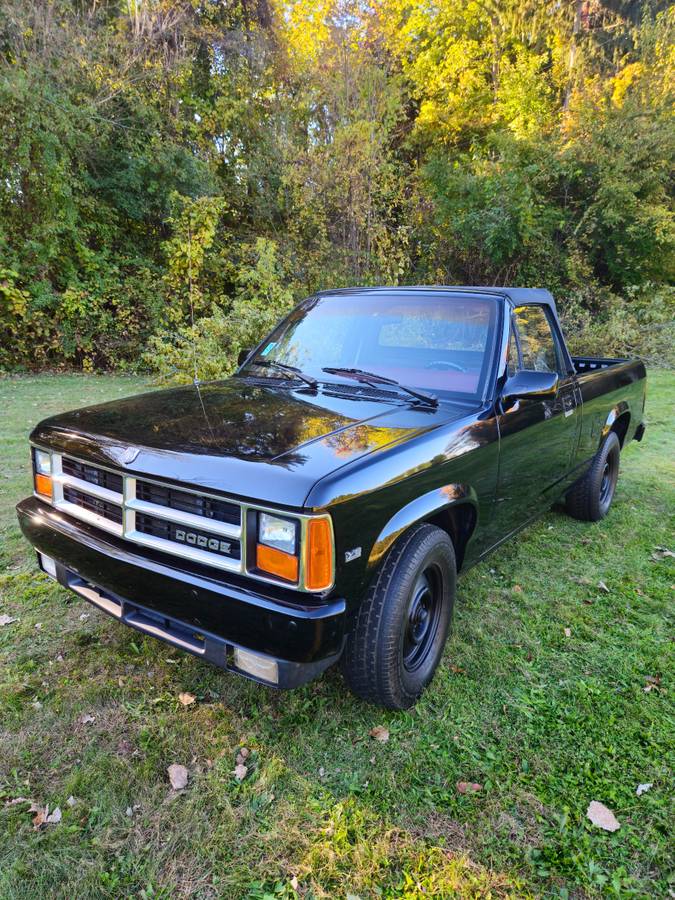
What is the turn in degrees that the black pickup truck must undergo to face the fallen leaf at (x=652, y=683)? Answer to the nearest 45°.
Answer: approximately 135° to its left

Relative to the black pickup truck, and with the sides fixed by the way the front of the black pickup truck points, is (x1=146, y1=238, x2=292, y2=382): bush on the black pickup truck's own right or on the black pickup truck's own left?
on the black pickup truck's own right

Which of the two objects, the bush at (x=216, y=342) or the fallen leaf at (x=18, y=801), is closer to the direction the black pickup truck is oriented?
the fallen leaf

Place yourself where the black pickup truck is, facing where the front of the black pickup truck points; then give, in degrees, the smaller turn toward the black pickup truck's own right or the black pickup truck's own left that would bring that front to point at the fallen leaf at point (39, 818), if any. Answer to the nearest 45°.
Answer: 0° — it already faces it

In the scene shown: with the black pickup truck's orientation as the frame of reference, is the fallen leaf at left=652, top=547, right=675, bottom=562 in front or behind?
behind

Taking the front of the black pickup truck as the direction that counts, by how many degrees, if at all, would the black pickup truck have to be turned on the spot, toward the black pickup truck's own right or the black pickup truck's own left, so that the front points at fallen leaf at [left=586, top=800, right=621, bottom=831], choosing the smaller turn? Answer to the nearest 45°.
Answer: approximately 90° to the black pickup truck's own left

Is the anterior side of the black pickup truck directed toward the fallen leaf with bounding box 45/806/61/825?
yes

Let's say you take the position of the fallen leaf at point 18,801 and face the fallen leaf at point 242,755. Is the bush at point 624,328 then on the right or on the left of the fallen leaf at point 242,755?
left

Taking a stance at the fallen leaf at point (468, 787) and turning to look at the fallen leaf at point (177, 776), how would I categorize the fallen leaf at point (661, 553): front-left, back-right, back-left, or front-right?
back-right

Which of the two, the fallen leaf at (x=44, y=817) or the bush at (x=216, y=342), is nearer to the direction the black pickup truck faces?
the fallen leaf

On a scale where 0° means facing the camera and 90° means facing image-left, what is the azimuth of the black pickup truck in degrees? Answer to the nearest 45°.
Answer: approximately 45°
